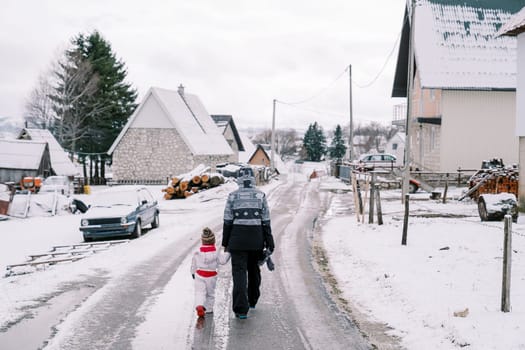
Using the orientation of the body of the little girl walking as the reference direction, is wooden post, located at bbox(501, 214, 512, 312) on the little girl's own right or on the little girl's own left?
on the little girl's own right

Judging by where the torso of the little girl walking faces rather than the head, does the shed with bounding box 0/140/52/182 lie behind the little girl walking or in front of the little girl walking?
in front

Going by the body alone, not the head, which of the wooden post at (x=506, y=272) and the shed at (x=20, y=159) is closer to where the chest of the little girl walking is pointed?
the shed

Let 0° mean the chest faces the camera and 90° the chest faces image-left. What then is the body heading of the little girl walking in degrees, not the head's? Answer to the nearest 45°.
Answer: approximately 180°

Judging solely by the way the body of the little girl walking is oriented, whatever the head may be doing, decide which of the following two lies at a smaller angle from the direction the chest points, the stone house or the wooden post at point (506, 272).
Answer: the stone house

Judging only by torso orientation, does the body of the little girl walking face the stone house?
yes
